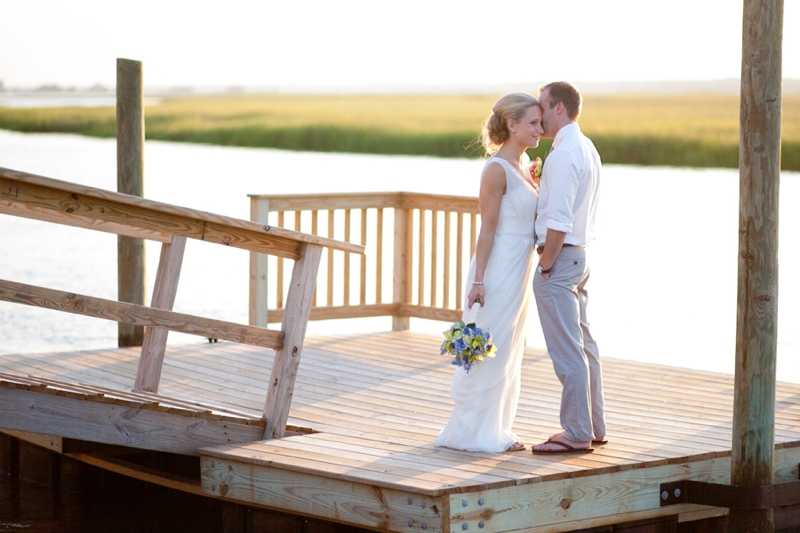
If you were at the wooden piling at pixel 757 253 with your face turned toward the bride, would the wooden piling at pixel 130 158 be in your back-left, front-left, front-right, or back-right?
front-right

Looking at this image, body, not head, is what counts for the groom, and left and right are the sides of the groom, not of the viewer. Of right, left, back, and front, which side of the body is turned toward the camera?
left

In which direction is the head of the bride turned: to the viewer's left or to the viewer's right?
to the viewer's right

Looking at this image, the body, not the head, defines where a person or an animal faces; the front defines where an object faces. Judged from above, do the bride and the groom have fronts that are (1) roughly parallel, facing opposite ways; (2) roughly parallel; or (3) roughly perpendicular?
roughly parallel, facing opposite ways

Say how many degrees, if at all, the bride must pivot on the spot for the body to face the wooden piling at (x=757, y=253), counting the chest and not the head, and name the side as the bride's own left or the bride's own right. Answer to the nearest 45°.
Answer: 0° — they already face it

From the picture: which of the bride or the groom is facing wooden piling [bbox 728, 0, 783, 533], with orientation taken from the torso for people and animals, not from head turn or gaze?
the bride

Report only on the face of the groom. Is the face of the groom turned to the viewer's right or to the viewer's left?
to the viewer's left

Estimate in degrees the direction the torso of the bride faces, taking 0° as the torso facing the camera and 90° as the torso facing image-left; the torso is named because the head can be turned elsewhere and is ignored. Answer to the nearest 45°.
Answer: approximately 270°

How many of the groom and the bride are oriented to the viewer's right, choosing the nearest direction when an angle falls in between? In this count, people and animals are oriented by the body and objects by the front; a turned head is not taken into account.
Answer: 1

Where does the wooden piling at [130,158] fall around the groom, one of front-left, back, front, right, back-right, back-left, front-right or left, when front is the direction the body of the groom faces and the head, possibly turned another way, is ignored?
front-right

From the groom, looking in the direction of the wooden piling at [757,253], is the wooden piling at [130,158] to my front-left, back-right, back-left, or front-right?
back-left

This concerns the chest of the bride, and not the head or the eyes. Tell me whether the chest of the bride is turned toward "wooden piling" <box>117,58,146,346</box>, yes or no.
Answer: no

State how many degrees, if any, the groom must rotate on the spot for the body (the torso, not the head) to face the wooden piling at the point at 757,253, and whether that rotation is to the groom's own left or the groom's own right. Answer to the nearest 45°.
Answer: approximately 180°
